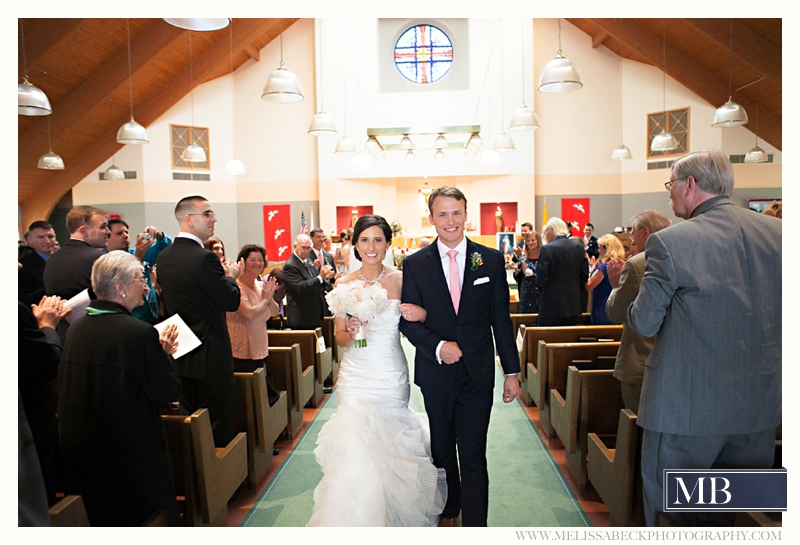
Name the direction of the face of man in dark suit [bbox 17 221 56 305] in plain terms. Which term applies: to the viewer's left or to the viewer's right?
to the viewer's right

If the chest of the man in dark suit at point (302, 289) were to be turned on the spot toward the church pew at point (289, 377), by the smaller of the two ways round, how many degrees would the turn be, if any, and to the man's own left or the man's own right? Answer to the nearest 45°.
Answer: approximately 45° to the man's own right

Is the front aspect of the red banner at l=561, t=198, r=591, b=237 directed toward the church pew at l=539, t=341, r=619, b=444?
yes

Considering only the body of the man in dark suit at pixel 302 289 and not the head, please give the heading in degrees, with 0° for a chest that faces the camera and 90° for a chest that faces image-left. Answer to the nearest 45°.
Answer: approximately 315°

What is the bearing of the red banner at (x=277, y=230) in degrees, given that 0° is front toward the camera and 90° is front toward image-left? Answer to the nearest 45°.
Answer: approximately 0°

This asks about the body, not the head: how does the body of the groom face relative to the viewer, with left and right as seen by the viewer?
facing the viewer

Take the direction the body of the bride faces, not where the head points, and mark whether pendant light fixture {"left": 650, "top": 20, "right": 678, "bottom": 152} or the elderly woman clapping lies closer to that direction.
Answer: the elderly woman clapping

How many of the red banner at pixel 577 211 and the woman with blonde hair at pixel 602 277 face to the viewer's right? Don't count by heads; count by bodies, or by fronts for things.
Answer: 0

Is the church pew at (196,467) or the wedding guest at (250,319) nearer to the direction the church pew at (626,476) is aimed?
the wedding guest

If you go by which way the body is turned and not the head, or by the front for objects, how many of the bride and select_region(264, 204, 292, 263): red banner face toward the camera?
2

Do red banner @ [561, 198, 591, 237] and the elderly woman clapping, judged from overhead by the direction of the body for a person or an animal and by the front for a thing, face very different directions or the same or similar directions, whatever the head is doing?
very different directions

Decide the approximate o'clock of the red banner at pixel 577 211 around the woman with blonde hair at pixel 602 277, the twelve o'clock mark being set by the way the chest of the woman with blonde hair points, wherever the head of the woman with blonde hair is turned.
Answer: The red banner is roughly at 3 o'clock from the woman with blonde hair.

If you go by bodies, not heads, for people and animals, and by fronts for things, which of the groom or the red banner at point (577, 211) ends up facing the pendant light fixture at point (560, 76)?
the red banner

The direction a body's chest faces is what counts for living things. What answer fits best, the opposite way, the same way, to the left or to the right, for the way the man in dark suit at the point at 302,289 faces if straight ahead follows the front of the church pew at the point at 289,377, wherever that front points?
to the right

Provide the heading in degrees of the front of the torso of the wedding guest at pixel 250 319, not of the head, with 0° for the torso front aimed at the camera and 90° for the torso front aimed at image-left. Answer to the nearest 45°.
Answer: approximately 315°
